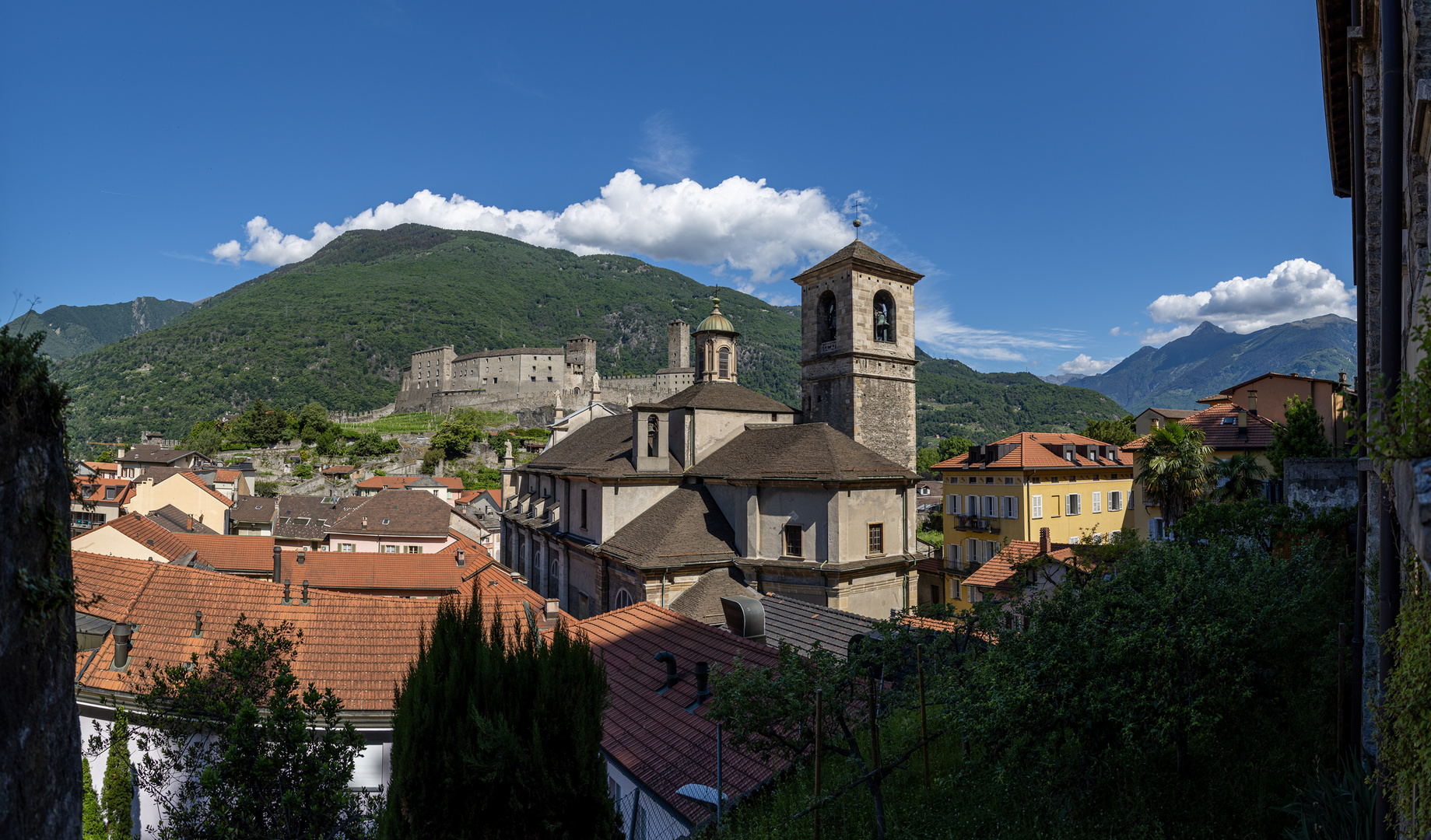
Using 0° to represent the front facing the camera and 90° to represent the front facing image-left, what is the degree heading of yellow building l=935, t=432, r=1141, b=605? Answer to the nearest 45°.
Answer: approximately 45°

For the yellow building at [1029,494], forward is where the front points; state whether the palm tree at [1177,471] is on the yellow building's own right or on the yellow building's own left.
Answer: on the yellow building's own left

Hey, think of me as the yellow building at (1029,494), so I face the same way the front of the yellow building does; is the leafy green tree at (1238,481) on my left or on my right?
on my left

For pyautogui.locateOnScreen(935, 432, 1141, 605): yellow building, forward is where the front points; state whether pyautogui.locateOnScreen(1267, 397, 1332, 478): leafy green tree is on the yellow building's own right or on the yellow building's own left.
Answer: on the yellow building's own left

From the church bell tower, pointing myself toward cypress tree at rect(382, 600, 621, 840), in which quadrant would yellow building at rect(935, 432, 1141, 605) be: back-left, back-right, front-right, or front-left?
back-left

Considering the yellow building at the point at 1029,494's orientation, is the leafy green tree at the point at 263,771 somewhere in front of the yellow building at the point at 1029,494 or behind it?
in front
